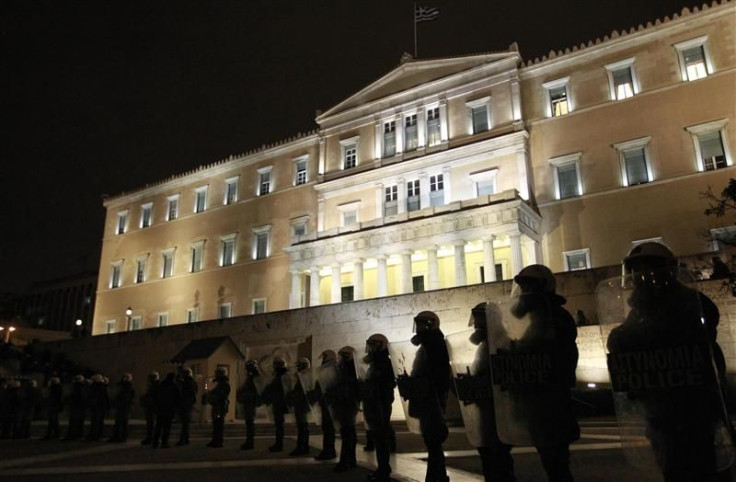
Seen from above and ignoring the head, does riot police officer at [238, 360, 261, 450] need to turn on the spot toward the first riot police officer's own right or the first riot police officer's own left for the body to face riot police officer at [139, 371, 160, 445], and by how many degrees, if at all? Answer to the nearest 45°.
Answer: approximately 45° to the first riot police officer's own right

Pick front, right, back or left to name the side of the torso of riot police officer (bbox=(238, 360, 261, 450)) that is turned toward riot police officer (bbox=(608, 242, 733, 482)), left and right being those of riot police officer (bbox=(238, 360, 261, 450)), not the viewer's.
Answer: left

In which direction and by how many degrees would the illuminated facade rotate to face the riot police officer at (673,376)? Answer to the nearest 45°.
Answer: approximately 45° to its left

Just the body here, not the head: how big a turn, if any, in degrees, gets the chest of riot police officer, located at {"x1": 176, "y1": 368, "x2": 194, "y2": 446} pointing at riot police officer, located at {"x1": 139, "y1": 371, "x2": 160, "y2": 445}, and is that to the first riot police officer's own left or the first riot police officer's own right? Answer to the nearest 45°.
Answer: approximately 45° to the first riot police officer's own right
